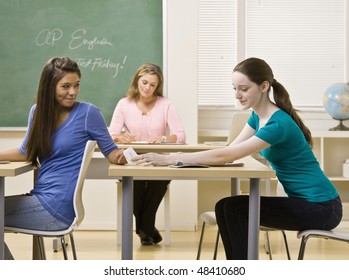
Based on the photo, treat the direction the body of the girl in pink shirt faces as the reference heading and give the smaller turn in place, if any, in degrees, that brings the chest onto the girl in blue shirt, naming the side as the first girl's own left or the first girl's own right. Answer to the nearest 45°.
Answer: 0° — they already face them

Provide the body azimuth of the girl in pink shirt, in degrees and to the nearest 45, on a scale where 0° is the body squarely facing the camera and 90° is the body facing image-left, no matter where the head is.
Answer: approximately 0°

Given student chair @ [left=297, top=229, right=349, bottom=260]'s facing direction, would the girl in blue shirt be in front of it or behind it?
in front

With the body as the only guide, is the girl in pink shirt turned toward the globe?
no

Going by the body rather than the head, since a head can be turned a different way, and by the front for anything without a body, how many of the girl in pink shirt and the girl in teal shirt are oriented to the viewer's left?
1

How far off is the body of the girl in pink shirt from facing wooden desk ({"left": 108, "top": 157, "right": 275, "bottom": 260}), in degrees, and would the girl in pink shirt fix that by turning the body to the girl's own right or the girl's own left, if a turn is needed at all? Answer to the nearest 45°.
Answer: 0° — they already face it

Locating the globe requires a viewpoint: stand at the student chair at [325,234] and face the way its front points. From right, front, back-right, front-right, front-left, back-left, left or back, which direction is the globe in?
right

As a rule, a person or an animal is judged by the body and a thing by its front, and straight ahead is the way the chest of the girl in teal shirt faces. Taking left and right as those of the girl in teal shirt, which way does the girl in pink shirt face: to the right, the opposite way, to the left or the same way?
to the left

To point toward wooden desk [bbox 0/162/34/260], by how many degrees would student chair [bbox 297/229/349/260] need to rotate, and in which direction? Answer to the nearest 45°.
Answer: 0° — it already faces it

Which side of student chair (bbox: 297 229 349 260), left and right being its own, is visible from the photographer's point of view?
left

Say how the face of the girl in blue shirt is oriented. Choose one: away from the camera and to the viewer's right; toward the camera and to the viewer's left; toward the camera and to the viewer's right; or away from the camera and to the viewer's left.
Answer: toward the camera and to the viewer's right

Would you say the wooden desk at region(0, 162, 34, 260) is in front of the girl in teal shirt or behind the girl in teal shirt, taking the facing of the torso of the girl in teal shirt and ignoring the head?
in front

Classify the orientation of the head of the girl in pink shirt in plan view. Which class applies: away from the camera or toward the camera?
toward the camera

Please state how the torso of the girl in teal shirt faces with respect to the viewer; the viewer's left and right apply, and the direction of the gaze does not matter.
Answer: facing to the left of the viewer

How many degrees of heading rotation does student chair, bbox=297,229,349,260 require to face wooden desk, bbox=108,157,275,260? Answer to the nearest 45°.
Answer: approximately 45° to its left
